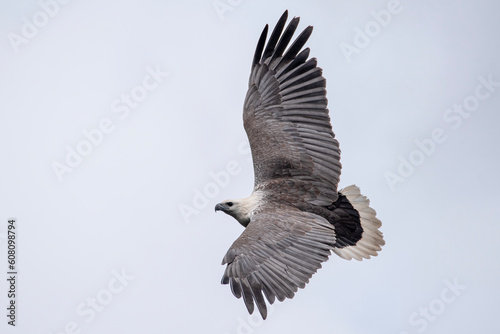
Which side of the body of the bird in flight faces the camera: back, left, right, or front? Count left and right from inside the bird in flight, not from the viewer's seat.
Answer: left
